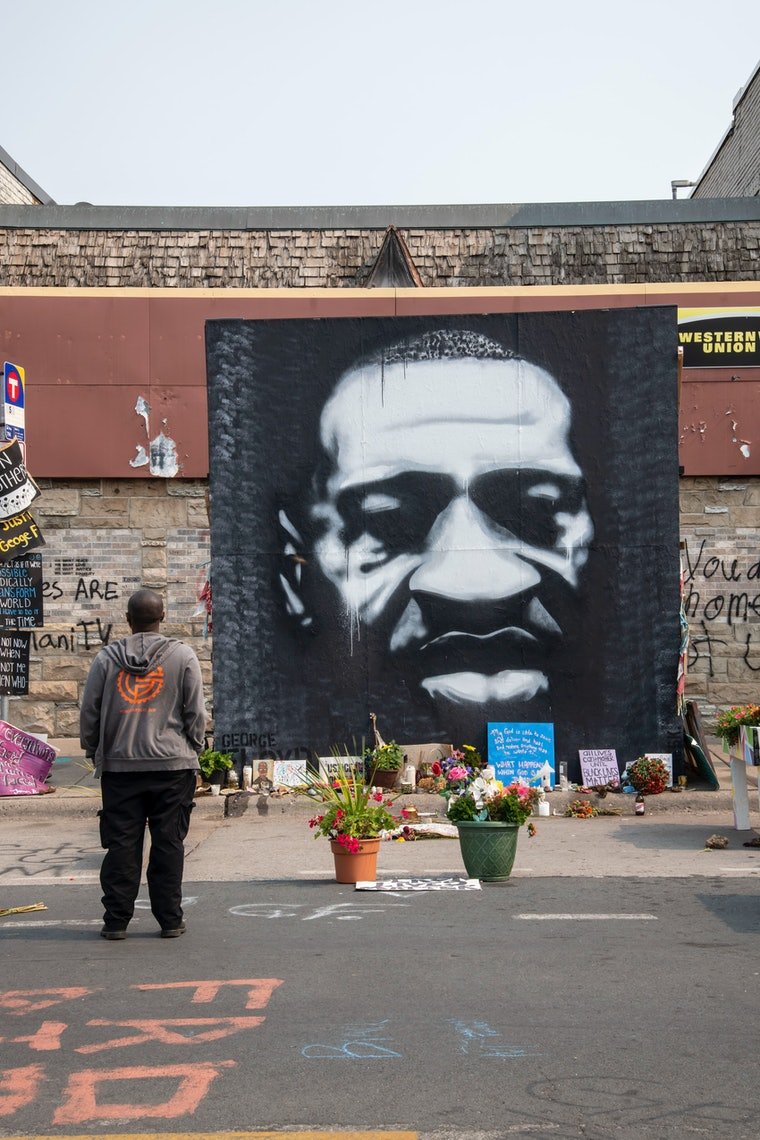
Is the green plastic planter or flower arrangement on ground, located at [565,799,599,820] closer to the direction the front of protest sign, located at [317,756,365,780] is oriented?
the green plastic planter

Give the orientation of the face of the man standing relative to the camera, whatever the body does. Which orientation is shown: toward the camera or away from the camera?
away from the camera

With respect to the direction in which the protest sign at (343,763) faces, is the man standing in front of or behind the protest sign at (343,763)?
in front

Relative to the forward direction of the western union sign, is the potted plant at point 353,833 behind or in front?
in front

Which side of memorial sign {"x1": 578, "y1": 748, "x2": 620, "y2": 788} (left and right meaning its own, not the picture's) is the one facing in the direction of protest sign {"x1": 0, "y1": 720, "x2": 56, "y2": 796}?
right

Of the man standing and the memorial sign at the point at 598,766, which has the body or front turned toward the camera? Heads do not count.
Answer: the memorial sign

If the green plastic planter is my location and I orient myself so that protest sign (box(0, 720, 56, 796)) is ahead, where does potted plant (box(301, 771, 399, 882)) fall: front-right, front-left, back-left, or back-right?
front-left

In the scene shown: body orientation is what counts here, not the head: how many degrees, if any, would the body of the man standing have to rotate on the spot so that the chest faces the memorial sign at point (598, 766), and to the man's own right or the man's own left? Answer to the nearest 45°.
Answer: approximately 45° to the man's own right

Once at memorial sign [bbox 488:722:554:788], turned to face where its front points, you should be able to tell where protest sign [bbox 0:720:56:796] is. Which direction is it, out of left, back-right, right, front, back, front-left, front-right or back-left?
right

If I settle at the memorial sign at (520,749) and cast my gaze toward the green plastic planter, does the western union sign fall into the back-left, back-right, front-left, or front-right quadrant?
back-left

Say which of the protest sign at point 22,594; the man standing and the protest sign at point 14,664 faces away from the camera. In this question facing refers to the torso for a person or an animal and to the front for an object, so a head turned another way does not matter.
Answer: the man standing

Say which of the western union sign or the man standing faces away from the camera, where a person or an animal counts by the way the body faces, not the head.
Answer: the man standing

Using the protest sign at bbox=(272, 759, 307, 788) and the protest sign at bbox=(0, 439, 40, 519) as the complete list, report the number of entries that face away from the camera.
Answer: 0

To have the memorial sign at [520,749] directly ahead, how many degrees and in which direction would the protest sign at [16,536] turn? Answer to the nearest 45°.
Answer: approximately 90° to its left

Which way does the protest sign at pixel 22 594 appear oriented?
toward the camera

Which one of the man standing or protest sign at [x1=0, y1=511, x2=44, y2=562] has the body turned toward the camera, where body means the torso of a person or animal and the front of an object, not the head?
the protest sign

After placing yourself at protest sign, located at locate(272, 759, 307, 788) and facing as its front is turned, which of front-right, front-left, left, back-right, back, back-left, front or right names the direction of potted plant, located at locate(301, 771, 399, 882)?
front

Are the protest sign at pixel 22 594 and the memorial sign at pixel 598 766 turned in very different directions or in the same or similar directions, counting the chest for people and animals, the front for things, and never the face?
same or similar directions

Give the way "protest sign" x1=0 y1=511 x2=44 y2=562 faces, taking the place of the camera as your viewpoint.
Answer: facing the viewer

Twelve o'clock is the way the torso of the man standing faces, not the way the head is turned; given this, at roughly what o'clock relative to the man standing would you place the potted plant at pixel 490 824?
The potted plant is roughly at 2 o'clock from the man standing.

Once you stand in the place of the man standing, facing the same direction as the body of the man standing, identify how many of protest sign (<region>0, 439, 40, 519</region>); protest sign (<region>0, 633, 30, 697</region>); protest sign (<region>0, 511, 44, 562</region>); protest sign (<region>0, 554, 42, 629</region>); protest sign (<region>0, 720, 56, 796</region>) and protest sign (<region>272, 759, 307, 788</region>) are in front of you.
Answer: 6

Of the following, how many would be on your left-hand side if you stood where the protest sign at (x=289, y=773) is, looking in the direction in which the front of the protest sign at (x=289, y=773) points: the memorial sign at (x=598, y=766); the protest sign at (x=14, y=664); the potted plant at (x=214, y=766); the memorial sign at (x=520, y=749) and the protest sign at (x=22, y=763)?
2
